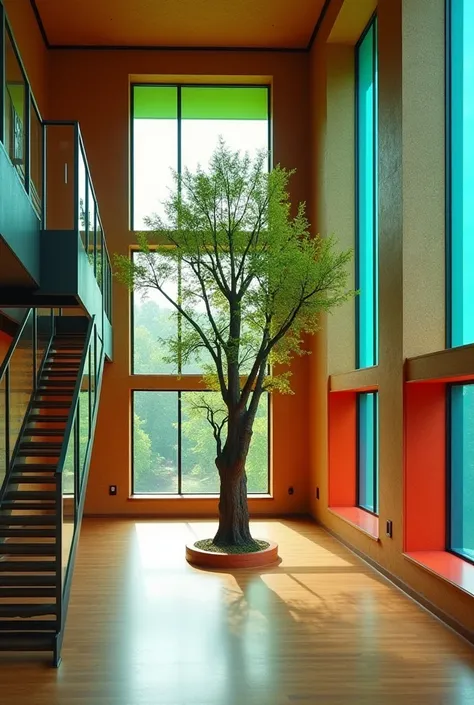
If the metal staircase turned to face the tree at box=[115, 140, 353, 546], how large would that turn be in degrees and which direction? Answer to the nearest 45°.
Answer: approximately 135° to its left

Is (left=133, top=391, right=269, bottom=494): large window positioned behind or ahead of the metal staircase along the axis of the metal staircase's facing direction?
behind

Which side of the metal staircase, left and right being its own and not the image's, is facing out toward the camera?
front

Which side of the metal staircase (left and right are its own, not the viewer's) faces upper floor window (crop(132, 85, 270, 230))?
back

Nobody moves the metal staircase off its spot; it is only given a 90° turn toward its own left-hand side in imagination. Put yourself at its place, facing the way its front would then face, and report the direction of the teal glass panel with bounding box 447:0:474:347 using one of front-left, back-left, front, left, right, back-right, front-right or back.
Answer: front

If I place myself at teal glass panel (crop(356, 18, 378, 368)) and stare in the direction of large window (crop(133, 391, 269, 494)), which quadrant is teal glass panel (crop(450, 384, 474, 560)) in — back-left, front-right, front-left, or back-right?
back-left

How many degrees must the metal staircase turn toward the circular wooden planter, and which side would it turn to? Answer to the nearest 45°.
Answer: approximately 135° to its left

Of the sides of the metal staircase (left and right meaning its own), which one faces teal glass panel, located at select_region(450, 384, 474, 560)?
left

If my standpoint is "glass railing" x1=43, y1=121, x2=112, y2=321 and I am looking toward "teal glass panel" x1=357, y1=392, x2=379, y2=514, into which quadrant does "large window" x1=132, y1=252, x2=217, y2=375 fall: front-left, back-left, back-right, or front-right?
front-left

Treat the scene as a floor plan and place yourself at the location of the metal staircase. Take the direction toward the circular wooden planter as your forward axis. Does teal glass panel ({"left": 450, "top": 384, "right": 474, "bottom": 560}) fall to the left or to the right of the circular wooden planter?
right
